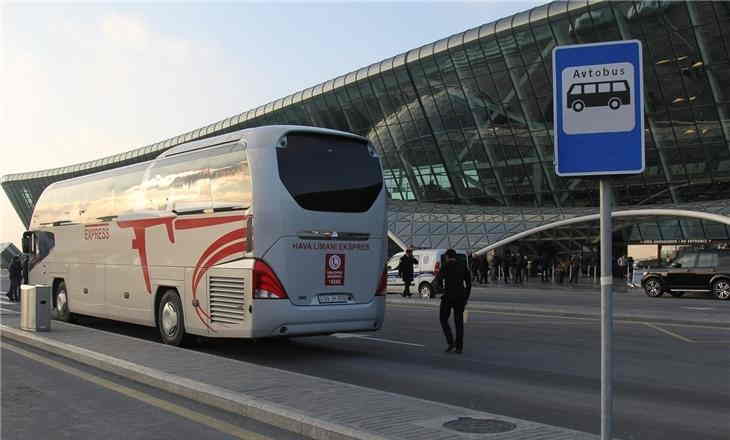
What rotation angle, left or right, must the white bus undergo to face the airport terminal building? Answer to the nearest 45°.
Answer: approximately 90° to its right

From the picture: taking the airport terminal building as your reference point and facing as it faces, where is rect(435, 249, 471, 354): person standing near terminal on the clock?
The person standing near terminal is roughly at 11 o'clock from the airport terminal building.

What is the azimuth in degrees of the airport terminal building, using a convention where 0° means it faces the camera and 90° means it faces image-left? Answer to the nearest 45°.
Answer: approximately 45°

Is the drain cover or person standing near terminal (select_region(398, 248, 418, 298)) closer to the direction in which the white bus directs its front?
the person standing near terminal
